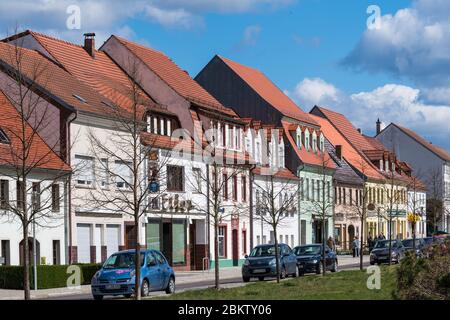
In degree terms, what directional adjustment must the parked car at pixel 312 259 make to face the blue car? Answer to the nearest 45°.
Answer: approximately 45° to its left

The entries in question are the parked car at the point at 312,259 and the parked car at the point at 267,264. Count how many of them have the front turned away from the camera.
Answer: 0

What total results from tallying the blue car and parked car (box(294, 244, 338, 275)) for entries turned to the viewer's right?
0

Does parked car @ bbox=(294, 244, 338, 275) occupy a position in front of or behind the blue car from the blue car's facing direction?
behind

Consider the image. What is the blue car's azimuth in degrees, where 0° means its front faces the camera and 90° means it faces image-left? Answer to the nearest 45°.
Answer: approximately 45°

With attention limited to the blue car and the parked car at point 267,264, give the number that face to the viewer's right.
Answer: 0

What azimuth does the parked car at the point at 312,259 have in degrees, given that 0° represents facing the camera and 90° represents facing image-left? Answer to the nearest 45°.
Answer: approximately 45°

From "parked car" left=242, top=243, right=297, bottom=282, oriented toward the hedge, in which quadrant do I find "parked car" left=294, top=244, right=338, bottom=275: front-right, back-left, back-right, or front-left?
back-right

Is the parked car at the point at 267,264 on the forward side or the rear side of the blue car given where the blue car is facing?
on the rear side

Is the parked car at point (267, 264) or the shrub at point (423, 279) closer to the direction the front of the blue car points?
the shrub

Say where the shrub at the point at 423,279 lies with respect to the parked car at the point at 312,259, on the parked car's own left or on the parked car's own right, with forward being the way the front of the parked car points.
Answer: on the parked car's own left

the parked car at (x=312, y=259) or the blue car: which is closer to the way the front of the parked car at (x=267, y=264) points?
the blue car
